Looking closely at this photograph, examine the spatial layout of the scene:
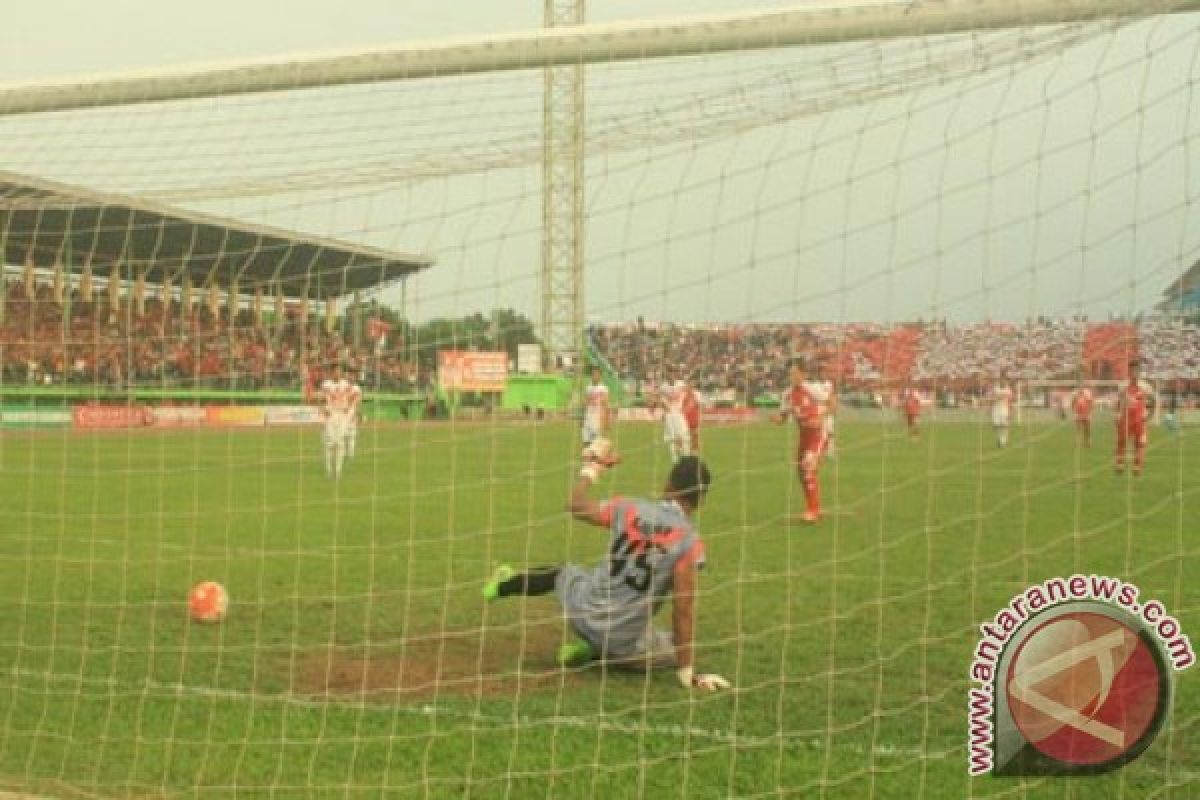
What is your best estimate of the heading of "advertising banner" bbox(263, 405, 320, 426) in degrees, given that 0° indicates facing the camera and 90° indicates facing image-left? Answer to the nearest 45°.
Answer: approximately 0°

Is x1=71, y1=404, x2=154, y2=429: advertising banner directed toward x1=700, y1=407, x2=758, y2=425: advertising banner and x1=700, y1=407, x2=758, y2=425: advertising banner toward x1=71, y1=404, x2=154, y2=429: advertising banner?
no

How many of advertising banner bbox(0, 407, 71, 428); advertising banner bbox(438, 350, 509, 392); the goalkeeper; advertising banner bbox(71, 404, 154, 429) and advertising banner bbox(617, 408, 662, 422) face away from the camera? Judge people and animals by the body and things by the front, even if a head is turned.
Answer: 1

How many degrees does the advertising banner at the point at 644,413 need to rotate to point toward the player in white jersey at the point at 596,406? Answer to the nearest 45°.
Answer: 0° — it already faces them

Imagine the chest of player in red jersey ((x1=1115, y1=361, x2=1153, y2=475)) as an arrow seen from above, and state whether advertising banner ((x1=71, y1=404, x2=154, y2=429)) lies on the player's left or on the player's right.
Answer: on the player's right

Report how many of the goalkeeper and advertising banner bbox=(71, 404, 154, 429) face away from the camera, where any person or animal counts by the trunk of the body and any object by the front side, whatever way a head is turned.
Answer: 1

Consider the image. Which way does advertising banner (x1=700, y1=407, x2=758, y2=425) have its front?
toward the camera

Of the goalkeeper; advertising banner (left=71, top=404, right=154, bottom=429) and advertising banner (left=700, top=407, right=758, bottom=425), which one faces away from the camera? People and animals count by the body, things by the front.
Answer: the goalkeeper

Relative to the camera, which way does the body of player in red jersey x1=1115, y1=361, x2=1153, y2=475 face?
toward the camera

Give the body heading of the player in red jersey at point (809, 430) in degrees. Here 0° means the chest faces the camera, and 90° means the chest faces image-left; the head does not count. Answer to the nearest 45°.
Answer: approximately 45°

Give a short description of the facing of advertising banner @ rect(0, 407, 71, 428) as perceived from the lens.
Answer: facing the viewer

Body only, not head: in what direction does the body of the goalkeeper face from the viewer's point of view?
away from the camera

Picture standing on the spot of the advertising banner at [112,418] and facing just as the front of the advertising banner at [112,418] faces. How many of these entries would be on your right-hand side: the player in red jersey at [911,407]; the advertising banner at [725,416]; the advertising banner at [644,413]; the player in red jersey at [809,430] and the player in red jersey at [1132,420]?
0

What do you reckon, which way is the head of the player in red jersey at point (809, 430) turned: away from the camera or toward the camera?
toward the camera
